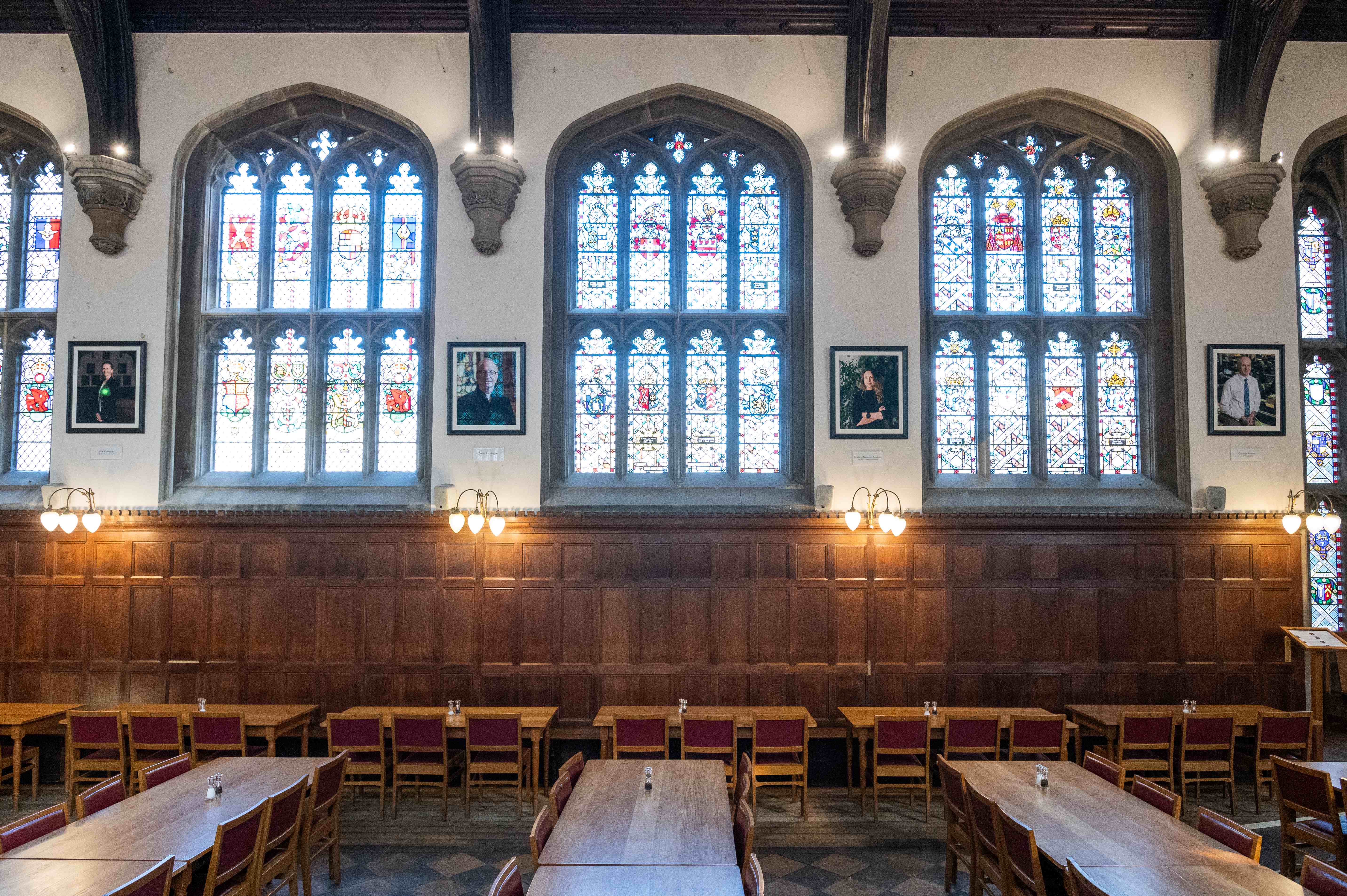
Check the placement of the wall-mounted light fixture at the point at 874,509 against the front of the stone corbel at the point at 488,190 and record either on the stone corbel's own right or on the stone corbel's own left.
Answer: on the stone corbel's own left

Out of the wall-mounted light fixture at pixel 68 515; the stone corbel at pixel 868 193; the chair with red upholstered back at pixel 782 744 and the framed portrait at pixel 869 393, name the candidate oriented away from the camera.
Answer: the chair with red upholstered back

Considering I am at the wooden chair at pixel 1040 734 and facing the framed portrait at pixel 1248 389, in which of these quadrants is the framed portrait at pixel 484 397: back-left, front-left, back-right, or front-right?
back-left

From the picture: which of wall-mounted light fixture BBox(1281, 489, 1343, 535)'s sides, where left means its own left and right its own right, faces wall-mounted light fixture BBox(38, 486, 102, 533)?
right

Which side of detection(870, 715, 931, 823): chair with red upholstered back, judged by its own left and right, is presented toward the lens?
back

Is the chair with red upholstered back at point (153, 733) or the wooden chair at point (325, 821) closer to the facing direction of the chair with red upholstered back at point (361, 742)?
the chair with red upholstered back

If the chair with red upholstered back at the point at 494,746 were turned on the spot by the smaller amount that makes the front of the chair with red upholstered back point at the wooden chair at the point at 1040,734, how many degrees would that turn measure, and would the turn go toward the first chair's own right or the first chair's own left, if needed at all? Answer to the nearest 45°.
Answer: approximately 90° to the first chair's own right

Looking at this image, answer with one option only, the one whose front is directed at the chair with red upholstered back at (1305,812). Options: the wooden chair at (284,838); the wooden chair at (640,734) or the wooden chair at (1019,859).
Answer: the wooden chair at (1019,859)

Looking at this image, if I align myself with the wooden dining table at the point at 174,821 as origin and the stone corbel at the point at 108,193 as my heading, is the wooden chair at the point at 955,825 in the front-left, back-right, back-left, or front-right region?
back-right

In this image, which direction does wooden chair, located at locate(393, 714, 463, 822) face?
away from the camera

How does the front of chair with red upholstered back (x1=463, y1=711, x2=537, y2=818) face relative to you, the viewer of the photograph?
facing away from the viewer

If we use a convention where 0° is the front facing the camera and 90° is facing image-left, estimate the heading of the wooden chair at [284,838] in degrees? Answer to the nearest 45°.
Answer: approximately 135°

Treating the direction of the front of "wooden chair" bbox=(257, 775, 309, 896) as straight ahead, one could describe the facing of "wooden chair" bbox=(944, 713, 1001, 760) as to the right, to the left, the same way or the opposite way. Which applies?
to the right

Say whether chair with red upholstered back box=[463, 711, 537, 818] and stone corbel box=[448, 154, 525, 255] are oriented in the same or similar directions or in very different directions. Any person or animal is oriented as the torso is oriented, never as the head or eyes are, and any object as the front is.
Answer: very different directions
